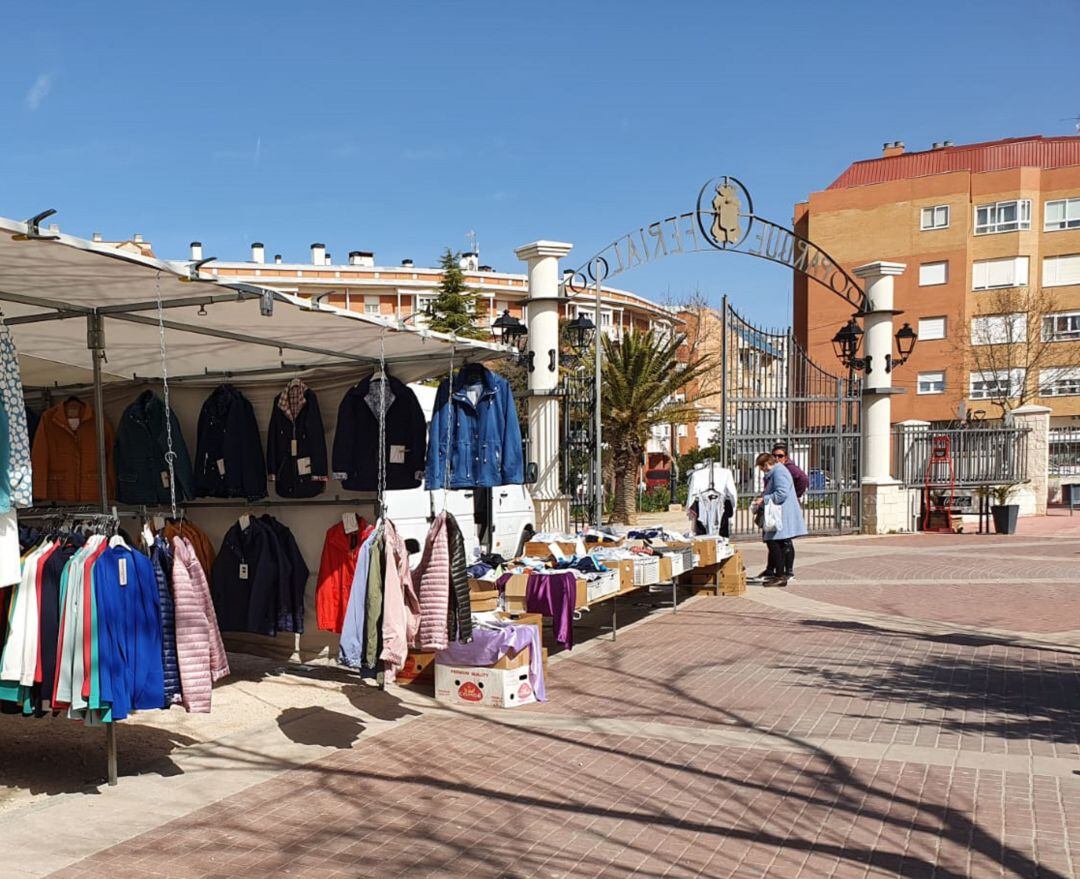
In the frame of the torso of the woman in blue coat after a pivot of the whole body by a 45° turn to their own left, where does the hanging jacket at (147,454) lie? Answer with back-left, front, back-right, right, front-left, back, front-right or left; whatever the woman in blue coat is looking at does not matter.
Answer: front

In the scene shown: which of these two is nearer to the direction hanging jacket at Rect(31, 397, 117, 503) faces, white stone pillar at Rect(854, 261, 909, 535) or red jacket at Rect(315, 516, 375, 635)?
the red jacket

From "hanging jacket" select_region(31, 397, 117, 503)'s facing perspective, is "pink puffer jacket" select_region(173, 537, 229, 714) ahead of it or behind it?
ahead

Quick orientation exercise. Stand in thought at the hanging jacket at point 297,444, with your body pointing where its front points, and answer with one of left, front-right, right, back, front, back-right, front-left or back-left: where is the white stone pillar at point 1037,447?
back-left

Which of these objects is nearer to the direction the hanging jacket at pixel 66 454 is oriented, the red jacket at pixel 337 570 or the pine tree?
the red jacket

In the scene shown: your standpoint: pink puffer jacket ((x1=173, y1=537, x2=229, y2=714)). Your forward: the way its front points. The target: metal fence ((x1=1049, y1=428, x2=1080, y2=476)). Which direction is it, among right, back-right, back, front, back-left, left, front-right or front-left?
front-left

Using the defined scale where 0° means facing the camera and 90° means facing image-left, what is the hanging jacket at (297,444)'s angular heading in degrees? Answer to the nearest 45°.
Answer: approximately 0°

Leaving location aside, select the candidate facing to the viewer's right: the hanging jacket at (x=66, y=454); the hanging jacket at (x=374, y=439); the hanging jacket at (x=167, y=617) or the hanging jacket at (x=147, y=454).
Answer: the hanging jacket at (x=167, y=617)

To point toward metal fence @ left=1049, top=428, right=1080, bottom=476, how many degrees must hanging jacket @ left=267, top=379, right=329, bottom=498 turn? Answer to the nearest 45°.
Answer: approximately 135° to its left

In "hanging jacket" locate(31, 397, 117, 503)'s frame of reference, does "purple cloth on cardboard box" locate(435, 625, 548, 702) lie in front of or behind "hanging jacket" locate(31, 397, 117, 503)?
in front

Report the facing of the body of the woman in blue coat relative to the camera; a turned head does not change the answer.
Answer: to the viewer's left

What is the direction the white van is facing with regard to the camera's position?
facing to the right of the viewer
